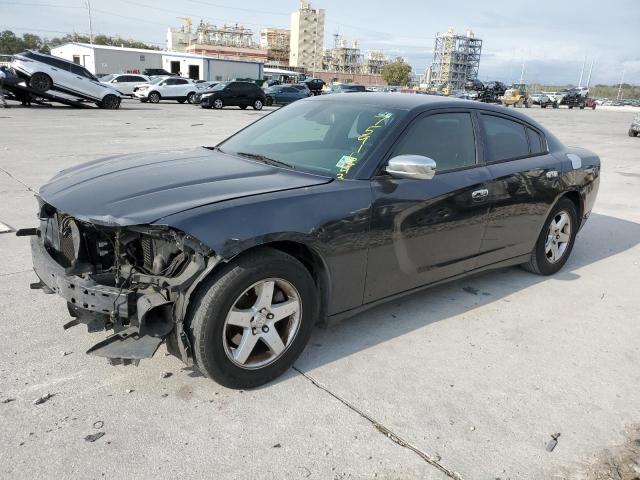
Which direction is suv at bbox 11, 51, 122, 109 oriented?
to the viewer's right

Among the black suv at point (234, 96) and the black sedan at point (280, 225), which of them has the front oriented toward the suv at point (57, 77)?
the black suv at point (234, 96)

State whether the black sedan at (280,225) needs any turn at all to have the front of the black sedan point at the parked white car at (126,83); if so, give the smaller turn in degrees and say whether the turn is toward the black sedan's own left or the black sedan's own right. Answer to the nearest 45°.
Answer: approximately 135° to the black sedan's own right

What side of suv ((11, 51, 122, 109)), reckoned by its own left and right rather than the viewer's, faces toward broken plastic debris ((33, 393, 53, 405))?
right

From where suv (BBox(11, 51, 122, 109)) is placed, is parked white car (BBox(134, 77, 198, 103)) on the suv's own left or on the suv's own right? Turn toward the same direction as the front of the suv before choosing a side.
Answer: on the suv's own left

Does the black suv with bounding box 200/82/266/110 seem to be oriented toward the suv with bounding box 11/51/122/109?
yes

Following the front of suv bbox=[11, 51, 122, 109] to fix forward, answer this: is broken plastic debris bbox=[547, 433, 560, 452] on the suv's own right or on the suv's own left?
on the suv's own right

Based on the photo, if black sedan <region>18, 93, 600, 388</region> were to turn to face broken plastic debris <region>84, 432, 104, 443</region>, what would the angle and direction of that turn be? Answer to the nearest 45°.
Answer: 0° — it already faces it

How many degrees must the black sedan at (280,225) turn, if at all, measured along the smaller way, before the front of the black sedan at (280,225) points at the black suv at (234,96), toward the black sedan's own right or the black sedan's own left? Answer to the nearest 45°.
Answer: approximately 135° to the black sedan's own right

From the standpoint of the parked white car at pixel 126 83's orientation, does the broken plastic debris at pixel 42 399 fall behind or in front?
in front
